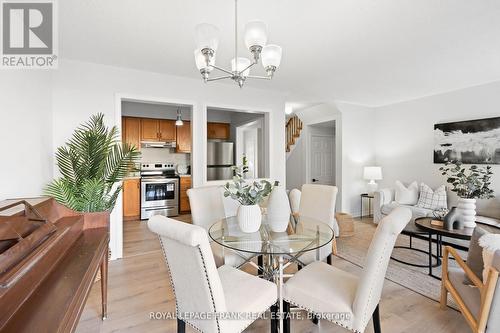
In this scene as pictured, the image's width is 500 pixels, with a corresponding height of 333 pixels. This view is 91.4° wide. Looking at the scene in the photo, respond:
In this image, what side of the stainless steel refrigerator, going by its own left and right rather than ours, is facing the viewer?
front

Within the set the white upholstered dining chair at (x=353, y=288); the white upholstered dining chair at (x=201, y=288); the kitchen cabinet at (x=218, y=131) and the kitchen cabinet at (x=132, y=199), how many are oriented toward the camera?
2

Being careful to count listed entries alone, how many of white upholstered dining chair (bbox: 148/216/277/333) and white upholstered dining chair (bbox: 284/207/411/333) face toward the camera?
0

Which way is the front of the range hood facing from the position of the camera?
facing the viewer

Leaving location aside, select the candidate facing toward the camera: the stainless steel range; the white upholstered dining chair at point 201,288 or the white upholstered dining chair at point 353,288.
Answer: the stainless steel range

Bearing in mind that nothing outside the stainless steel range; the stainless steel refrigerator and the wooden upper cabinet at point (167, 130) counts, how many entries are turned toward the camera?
3

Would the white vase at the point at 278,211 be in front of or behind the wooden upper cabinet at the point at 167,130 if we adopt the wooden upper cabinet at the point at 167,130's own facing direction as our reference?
in front

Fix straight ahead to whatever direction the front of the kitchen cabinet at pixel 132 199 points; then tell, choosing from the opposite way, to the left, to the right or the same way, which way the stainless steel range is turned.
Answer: the same way

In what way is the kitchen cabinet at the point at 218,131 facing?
toward the camera

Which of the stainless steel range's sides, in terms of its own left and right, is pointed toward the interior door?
left

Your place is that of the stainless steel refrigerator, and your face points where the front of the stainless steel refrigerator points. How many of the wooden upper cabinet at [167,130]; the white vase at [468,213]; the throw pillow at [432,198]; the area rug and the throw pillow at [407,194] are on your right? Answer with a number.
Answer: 1

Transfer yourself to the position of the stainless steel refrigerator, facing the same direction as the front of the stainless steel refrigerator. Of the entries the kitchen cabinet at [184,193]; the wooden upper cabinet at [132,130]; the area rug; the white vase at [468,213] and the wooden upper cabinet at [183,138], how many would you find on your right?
3

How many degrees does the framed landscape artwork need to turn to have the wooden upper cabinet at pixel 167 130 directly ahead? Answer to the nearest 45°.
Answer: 0° — it already faces it

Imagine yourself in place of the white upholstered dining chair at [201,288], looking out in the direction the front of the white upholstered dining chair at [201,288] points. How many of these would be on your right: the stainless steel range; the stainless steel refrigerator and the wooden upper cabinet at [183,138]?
0

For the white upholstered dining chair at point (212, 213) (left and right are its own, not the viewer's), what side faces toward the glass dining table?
front

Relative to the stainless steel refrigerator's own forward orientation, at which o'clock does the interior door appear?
The interior door is roughly at 9 o'clock from the stainless steel refrigerator.

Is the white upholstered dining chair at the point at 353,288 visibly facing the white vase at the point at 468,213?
no

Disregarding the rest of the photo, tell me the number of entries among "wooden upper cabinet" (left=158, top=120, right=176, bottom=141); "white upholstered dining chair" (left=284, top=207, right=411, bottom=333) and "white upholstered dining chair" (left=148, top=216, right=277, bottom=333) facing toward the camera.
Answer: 1

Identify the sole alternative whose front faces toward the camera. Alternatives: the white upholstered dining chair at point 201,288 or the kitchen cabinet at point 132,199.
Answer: the kitchen cabinet

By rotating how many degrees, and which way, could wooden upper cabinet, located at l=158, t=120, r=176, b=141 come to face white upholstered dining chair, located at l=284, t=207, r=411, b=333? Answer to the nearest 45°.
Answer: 0° — it already faces it
